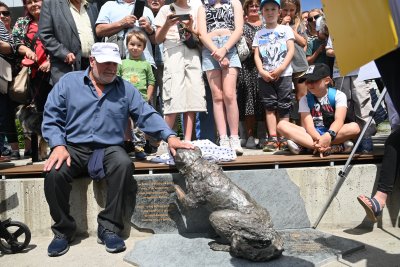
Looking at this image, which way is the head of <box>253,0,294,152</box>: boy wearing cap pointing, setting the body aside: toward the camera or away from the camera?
toward the camera

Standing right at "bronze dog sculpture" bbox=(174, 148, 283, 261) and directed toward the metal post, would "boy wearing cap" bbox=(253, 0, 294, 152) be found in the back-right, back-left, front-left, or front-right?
front-left

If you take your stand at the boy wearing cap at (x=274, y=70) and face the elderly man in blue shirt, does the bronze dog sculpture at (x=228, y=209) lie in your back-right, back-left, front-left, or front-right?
front-left

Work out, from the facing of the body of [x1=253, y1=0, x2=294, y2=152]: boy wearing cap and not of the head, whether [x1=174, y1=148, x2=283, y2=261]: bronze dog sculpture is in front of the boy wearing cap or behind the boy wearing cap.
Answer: in front

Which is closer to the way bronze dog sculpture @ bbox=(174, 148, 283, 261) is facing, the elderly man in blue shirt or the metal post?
the elderly man in blue shirt

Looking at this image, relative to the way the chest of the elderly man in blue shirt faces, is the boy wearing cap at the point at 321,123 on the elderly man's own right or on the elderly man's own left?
on the elderly man's own left

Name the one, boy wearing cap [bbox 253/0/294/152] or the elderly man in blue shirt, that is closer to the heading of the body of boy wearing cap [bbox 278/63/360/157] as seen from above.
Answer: the elderly man in blue shirt

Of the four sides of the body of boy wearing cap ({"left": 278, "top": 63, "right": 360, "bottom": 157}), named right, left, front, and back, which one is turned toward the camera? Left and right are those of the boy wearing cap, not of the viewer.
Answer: front

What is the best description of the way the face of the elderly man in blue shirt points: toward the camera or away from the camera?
toward the camera

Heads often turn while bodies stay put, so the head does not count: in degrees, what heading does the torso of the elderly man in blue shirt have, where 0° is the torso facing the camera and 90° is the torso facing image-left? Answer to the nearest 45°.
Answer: approximately 0°

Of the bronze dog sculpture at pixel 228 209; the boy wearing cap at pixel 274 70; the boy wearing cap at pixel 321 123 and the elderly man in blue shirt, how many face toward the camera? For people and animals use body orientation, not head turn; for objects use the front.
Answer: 3

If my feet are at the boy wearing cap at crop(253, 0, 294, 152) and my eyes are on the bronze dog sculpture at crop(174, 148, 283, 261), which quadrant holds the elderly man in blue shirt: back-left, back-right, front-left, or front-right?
front-right

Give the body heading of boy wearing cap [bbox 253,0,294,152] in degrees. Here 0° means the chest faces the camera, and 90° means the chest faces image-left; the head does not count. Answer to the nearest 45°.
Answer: approximately 0°

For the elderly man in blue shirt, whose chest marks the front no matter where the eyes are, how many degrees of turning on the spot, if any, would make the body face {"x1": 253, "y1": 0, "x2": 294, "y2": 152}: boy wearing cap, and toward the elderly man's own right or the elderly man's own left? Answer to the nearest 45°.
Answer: approximately 135° to the elderly man's own left

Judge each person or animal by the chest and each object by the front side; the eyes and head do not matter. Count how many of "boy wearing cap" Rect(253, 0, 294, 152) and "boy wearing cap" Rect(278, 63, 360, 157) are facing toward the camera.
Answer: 2

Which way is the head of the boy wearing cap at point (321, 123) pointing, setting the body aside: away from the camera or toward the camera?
toward the camera

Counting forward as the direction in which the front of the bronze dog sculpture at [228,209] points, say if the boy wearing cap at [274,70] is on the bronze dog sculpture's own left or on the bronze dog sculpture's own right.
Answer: on the bronze dog sculpture's own right

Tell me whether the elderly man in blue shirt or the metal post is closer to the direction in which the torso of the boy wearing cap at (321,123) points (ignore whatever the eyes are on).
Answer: the metal post

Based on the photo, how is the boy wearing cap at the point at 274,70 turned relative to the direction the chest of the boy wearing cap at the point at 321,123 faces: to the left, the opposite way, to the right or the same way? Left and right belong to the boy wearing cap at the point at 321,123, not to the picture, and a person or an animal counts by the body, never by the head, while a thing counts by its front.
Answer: the same way
